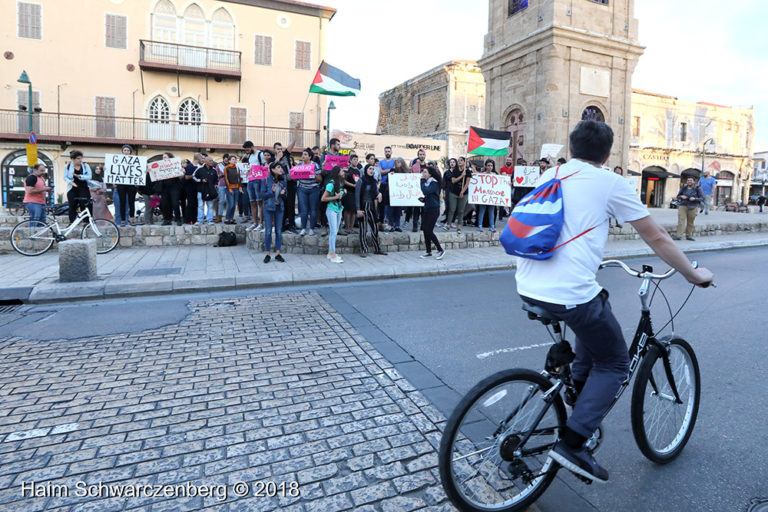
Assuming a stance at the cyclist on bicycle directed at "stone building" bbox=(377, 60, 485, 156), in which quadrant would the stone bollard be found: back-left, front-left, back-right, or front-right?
front-left

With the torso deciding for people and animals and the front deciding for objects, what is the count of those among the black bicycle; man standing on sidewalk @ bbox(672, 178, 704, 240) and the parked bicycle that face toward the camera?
1

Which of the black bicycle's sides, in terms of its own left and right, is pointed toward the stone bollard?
left

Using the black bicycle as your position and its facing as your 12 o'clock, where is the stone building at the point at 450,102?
The stone building is roughly at 10 o'clock from the black bicycle.

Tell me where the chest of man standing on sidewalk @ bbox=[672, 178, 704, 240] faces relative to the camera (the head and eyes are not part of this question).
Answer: toward the camera

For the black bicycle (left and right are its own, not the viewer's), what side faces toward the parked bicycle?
left

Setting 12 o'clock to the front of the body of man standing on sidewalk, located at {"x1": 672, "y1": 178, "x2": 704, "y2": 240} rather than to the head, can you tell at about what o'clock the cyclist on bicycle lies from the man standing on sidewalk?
The cyclist on bicycle is roughly at 12 o'clock from the man standing on sidewalk.

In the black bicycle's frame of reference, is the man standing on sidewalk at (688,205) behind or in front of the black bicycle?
in front

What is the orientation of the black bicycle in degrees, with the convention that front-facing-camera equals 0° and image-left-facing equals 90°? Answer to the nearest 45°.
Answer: approximately 225°

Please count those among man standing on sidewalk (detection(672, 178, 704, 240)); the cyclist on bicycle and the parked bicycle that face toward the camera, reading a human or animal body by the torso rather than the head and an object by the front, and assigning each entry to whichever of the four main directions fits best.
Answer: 1

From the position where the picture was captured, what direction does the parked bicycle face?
facing to the right of the viewer

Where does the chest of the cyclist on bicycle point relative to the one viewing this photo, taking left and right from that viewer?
facing away from the viewer and to the right of the viewer

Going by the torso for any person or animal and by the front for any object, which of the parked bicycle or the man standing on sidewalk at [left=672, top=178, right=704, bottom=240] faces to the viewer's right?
the parked bicycle
